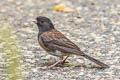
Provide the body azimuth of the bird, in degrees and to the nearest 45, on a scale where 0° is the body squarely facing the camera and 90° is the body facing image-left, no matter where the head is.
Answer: approximately 90°

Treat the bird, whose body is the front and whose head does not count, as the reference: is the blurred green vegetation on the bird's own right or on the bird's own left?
on the bird's own left
